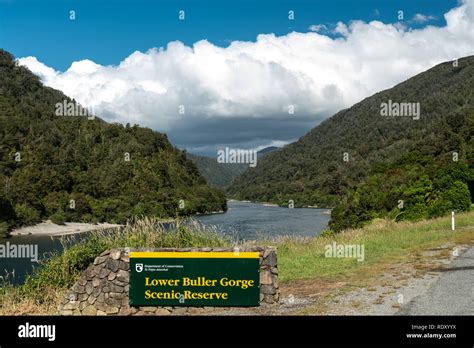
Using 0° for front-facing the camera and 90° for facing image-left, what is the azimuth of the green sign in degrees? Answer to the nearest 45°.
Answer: approximately 0°
